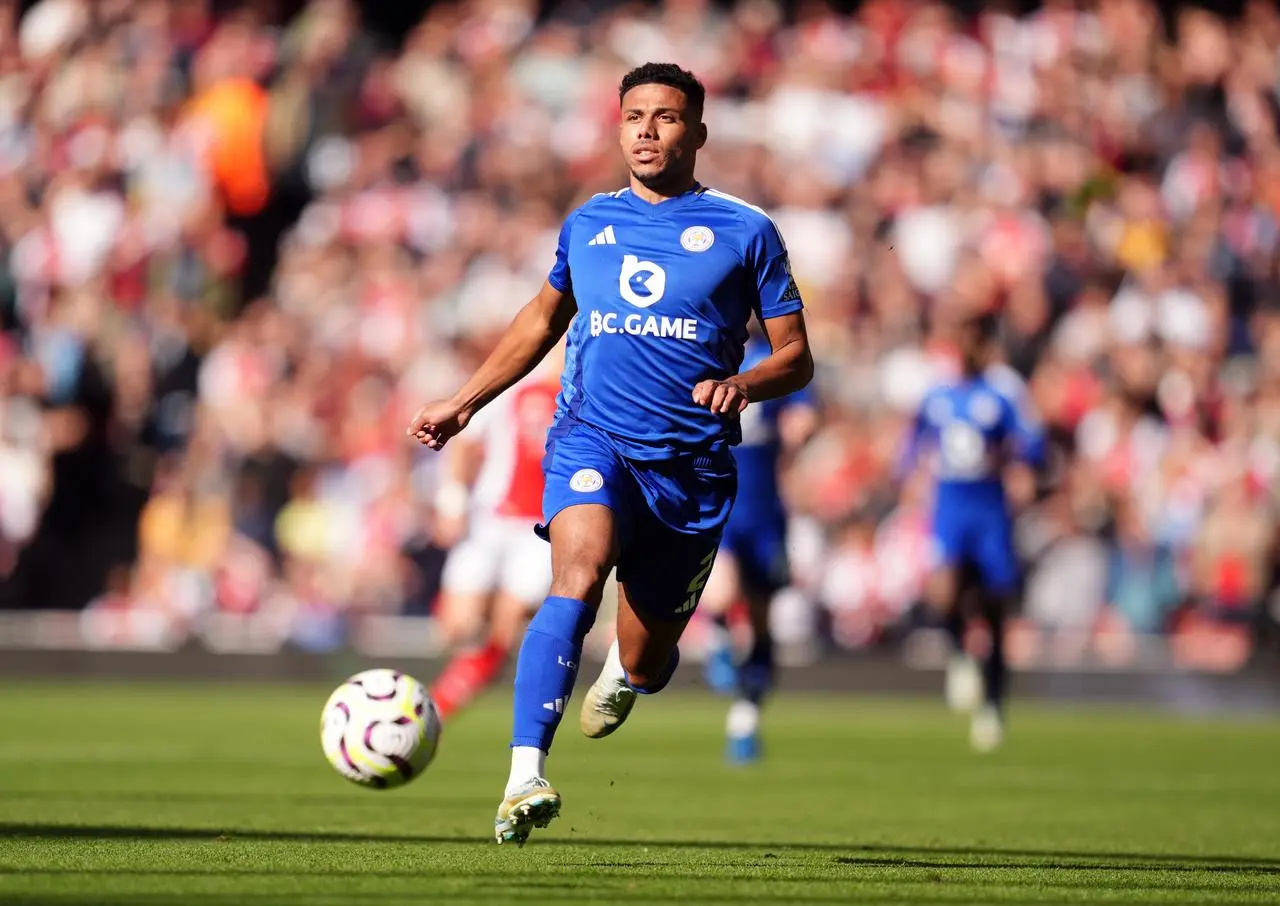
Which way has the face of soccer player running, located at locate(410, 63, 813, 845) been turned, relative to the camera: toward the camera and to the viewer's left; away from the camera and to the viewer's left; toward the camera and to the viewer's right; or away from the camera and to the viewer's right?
toward the camera and to the viewer's left
